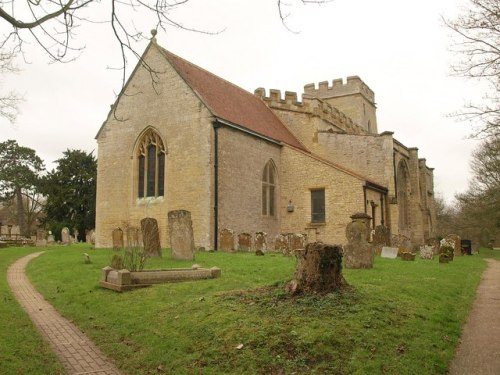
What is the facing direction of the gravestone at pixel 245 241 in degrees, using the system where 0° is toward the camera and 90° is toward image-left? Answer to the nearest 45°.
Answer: approximately 0°

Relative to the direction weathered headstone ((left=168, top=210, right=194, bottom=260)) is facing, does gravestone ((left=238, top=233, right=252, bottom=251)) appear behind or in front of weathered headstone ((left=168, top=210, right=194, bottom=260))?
behind

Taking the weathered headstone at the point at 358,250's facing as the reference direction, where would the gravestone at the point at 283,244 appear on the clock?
The gravestone is roughly at 5 o'clock from the weathered headstone.

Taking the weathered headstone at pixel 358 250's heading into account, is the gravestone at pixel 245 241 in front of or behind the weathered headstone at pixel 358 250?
behind

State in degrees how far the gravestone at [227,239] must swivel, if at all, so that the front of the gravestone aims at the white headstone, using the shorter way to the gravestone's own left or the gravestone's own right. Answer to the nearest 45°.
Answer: approximately 90° to the gravestone's own left

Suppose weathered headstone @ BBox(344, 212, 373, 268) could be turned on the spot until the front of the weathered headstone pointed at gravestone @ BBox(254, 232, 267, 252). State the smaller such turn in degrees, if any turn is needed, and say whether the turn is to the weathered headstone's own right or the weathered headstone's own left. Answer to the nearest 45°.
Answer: approximately 135° to the weathered headstone's own right
